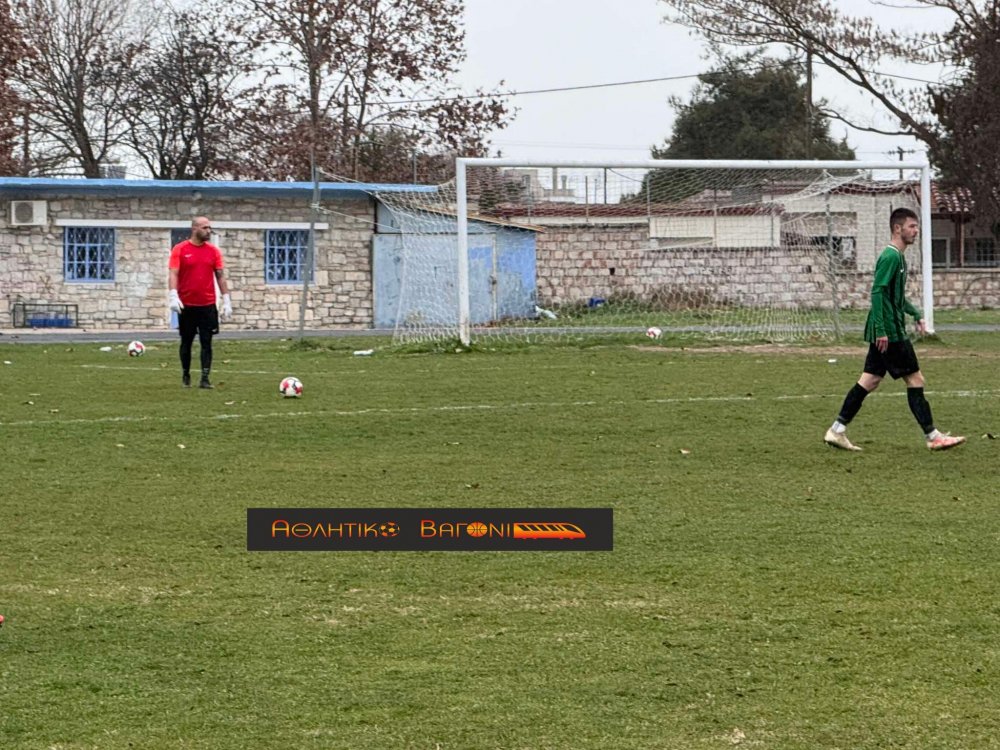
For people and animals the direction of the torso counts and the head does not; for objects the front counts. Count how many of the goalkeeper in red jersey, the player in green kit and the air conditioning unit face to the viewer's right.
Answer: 1

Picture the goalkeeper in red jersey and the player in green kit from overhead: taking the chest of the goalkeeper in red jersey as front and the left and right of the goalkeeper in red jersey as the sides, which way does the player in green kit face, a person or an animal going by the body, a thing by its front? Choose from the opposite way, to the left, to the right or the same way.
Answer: to the left

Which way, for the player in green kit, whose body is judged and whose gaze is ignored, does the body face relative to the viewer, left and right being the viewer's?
facing to the right of the viewer

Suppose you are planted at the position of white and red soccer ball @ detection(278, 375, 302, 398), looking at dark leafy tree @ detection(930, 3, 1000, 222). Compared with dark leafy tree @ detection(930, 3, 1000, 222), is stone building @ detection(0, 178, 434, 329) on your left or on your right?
left

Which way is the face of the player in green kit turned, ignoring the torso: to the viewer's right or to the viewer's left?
to the viewer's right

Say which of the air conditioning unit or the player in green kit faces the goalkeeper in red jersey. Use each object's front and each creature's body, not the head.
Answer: the air conditioning unit

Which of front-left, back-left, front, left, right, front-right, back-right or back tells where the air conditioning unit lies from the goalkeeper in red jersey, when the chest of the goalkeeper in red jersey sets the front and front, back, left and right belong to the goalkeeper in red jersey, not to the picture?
back

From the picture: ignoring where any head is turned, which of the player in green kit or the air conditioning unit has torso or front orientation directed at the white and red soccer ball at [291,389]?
the air conditioning unit

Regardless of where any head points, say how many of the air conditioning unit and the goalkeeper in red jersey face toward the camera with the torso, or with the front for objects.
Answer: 2
